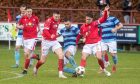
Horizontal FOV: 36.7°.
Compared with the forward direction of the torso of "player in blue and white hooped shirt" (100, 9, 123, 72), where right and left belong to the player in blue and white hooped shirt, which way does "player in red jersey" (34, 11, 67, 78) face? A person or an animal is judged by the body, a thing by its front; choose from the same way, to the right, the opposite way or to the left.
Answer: to the left

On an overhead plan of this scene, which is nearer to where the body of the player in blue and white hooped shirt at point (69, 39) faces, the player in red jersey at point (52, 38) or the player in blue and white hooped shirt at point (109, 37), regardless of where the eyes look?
the player in red jersey

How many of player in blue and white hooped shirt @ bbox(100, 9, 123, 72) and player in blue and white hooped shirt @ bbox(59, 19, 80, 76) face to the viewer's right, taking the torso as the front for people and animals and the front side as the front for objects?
0

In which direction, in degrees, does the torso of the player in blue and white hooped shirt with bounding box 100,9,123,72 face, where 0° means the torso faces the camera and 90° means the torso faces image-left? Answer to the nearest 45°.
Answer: approximately 45°

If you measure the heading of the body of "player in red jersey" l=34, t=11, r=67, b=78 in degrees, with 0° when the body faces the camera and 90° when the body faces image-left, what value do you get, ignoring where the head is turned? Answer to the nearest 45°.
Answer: approximately 315°

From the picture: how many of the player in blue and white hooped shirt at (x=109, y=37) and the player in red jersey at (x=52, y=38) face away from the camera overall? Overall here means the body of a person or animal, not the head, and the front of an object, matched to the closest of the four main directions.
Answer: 0
